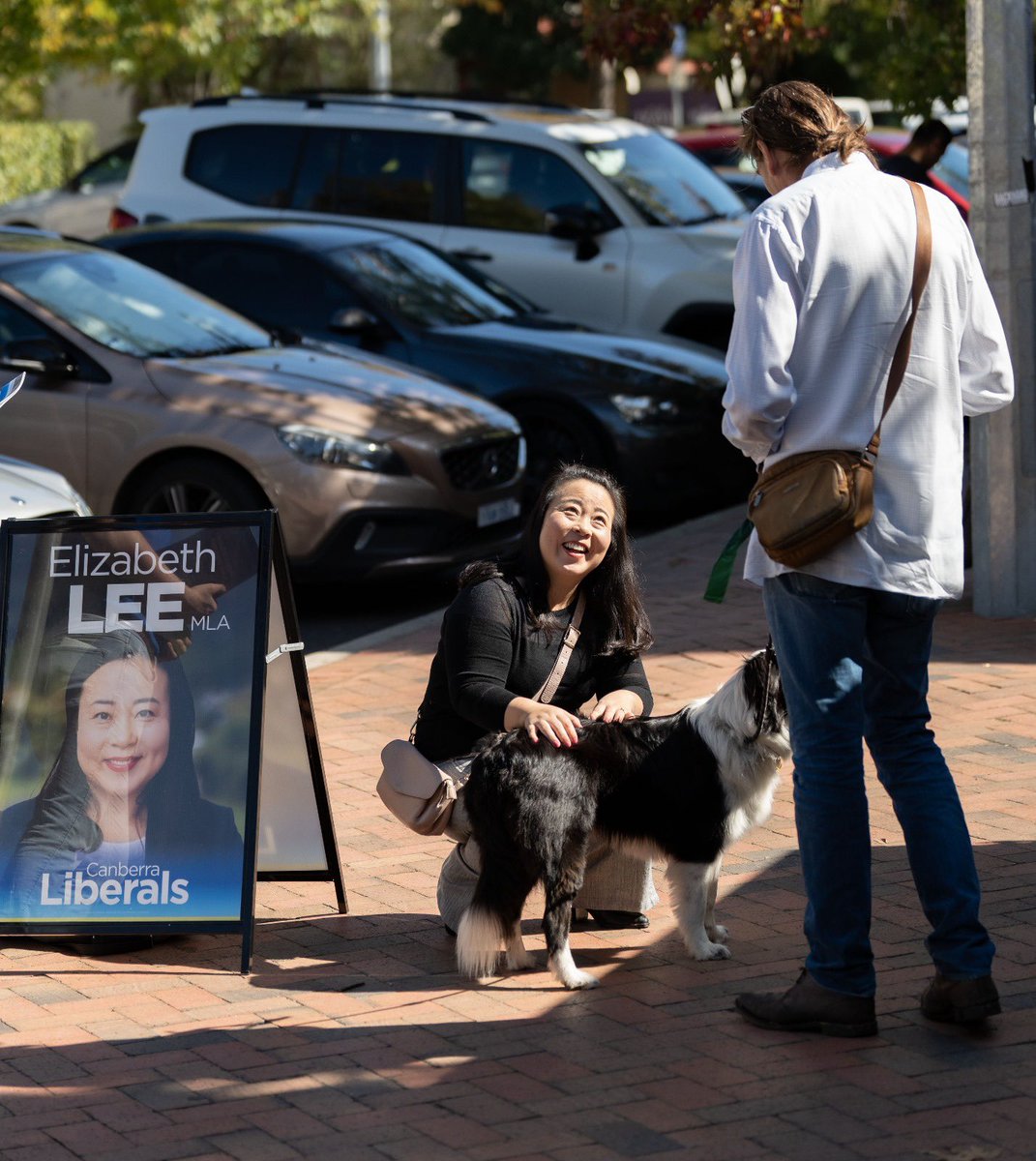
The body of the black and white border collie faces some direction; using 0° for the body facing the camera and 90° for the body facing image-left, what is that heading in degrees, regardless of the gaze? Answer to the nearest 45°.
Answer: approximately 225°

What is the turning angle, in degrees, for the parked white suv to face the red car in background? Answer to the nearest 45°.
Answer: approximately 90° to its left

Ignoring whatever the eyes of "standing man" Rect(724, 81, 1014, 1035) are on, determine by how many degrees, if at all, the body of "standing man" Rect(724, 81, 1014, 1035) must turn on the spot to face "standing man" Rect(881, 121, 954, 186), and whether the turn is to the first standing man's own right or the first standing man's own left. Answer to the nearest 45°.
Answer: approximately 45° to the first standing man's own right

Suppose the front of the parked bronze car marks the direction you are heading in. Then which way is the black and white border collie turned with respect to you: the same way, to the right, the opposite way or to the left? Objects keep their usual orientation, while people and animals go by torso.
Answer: to the left

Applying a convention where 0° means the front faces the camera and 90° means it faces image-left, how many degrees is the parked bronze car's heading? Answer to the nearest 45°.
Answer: approximately 315°

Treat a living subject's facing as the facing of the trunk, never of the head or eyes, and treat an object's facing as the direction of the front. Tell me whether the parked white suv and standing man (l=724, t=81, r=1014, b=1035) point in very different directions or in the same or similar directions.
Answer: very different directions

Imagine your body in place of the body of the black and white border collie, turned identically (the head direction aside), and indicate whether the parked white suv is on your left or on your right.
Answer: on your left

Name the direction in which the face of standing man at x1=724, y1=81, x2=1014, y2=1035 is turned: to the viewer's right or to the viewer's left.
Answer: to the viewer's left

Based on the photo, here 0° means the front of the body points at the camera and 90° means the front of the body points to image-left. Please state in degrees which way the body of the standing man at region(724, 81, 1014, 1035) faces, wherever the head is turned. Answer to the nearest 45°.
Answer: approximately 135°

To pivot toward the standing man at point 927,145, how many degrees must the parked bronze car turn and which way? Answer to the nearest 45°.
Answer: approximately 45° to its left

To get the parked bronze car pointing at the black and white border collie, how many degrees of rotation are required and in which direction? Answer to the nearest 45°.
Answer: approximately 45° to its right
